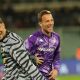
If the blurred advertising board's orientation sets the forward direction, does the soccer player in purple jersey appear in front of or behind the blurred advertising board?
in front

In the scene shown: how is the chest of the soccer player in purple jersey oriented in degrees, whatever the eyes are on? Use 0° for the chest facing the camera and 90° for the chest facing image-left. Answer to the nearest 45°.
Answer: approximately 315°

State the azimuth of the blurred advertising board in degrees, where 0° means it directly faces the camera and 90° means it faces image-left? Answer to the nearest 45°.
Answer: approximately 0°

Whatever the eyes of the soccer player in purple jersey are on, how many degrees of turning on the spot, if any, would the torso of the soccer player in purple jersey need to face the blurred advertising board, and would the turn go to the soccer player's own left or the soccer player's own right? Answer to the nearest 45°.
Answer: approximately 135° to the soccer player's own left

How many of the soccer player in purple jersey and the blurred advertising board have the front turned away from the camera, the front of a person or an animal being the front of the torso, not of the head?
0
